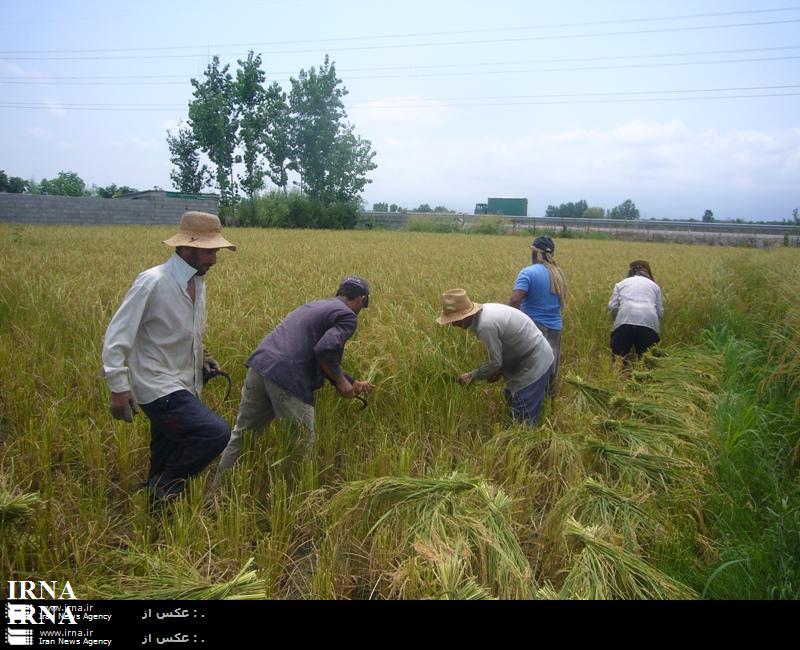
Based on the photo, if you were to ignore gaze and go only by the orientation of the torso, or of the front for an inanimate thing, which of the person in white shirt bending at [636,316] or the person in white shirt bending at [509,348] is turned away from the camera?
the person in white shirt bending at [636,316]

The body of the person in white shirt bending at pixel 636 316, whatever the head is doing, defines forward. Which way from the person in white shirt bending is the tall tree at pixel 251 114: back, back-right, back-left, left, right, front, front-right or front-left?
front-left

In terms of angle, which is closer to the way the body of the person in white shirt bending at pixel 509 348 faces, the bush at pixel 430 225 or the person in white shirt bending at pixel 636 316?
the bush

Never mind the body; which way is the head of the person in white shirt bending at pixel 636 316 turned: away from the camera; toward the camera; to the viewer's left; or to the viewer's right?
away from the camera

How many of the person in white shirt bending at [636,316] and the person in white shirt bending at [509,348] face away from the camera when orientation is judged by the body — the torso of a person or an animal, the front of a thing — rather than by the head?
1

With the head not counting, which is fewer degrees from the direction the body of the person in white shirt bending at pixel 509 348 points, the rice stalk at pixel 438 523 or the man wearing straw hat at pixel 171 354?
the man wearing straw hat

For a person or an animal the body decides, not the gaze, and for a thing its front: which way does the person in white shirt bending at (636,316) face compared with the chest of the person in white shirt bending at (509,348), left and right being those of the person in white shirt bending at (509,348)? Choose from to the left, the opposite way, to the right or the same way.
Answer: to the right

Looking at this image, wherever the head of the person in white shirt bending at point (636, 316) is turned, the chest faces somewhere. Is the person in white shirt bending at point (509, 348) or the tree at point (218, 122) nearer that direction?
the tree

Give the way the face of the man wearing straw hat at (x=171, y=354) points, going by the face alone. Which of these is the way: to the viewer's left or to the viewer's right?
to the viewer's right

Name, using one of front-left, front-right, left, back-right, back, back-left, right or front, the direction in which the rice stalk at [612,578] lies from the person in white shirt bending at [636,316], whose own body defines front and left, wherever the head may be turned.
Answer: back

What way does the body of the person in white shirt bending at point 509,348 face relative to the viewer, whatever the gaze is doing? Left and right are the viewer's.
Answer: facing to the left of the viewer

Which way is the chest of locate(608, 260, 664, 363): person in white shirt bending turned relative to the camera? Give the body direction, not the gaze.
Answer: away from the camera

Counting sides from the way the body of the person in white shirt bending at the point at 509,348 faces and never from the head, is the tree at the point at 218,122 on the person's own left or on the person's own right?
on the person's own right

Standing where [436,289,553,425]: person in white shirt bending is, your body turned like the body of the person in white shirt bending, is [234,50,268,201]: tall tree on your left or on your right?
on your right

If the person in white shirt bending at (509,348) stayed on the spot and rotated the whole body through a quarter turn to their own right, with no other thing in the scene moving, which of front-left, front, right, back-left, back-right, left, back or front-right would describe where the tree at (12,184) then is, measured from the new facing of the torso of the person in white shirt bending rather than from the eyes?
front-left
